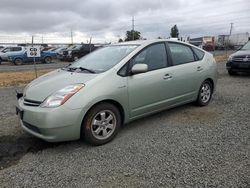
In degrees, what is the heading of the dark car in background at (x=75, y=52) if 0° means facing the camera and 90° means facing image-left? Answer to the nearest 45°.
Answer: approximately 45°

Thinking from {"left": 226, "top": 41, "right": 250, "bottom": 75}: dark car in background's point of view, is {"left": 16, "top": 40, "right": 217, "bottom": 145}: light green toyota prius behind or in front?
in front

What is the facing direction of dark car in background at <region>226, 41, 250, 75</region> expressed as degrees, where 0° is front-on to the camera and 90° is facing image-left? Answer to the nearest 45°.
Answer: approximately 45°

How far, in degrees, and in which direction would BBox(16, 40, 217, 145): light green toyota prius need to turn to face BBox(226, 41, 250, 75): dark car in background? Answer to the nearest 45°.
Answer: approximately 180°

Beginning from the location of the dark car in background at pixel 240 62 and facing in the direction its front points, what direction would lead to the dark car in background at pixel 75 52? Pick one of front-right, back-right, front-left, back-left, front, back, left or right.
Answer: right

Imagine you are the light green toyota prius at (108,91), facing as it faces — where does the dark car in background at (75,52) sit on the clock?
The dark car in background is roughly at 4 o'clock from the light green toyota prius.

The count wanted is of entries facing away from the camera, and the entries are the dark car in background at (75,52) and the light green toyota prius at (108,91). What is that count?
0

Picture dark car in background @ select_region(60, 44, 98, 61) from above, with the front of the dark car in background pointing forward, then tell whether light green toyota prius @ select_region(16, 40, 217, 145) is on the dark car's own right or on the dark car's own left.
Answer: on the dark car's own left
